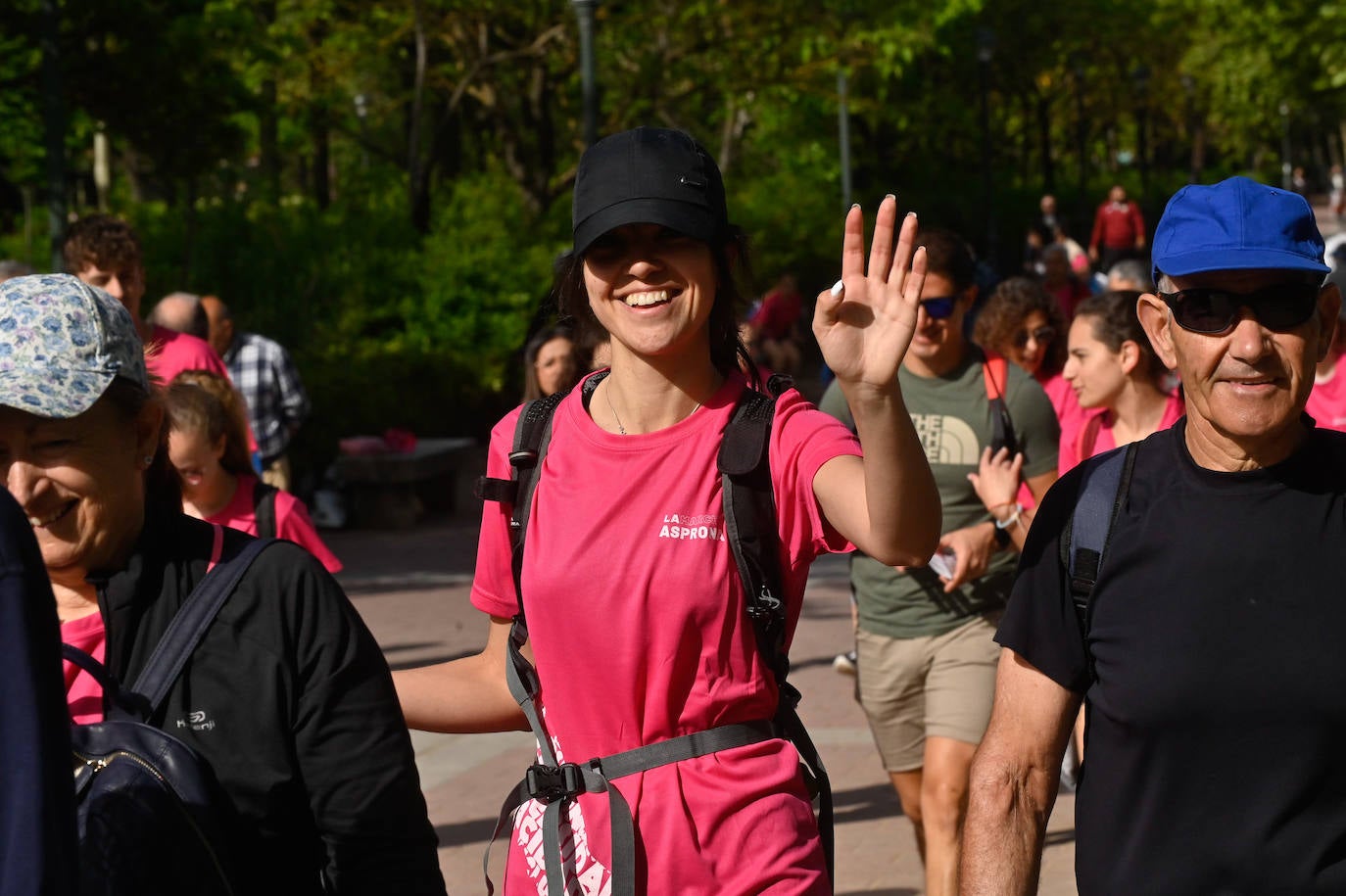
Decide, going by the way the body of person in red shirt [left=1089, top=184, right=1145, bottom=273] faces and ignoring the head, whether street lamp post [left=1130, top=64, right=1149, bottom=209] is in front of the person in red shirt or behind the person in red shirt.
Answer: behind

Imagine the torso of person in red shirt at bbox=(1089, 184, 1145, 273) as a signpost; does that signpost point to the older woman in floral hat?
yes

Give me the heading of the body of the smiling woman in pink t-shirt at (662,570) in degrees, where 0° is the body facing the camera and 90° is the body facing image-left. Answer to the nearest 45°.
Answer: approximately 0°

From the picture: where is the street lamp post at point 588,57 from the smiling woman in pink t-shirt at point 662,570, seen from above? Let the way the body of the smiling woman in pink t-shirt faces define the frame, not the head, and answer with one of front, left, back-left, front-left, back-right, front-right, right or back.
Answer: back

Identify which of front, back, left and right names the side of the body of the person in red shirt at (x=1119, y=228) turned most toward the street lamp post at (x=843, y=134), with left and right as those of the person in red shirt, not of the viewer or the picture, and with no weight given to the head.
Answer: right

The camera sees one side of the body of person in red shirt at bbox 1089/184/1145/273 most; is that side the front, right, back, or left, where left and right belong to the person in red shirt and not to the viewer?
front

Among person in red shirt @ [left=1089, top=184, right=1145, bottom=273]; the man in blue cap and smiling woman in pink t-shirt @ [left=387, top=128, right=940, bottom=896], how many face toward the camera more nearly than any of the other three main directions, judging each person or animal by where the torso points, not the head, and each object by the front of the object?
3

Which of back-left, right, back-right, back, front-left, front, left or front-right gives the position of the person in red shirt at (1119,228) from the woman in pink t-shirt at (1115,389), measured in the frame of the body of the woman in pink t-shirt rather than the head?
back-right
